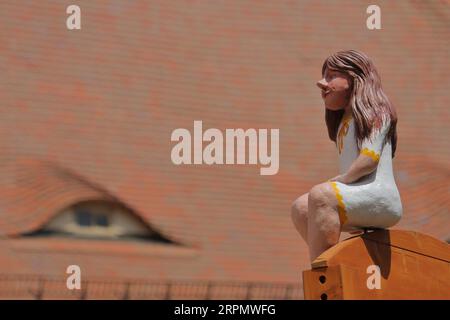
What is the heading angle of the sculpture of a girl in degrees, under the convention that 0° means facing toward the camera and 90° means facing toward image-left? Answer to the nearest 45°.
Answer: approximately 45°
